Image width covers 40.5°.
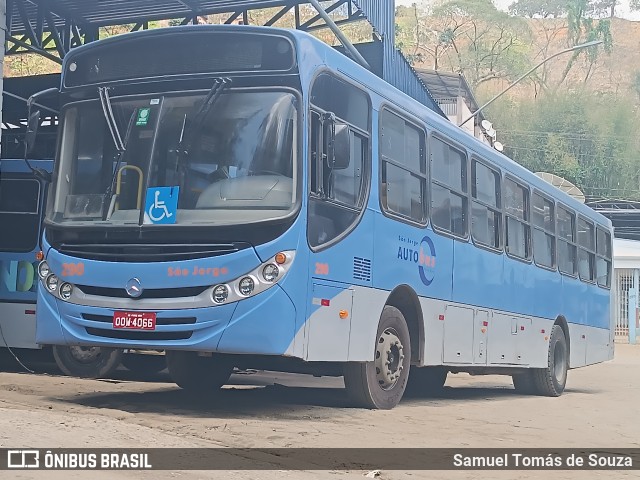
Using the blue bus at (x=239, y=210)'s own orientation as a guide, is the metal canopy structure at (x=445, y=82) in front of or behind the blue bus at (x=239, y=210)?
behind

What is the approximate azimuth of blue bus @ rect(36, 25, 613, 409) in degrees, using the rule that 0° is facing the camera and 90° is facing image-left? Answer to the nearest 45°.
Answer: approximately 45°

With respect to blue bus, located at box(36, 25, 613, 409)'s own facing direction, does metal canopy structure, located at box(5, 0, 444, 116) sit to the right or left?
on its right
